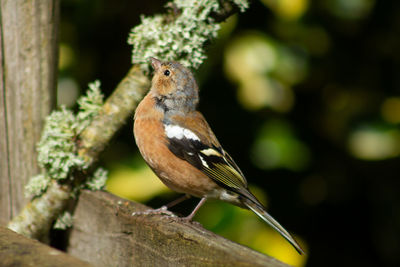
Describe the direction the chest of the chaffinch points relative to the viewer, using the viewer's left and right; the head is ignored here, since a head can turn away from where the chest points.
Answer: facing to the left of the viewer
